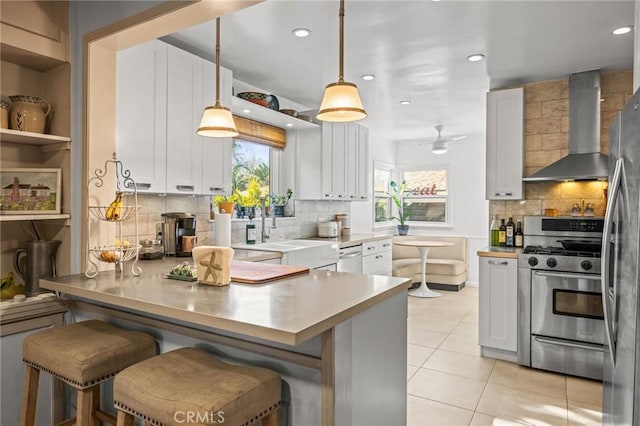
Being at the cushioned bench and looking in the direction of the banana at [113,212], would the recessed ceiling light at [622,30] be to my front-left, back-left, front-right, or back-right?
front-left

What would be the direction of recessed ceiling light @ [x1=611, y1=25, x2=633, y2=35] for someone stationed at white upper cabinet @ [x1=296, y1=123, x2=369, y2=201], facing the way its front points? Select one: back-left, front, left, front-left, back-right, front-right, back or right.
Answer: front

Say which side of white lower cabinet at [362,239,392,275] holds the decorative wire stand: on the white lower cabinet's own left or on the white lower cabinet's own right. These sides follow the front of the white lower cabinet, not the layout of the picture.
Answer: on the white lower cabinet's own right

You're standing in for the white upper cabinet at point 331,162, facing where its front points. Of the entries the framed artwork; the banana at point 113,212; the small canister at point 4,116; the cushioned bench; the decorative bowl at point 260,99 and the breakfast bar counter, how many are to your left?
1

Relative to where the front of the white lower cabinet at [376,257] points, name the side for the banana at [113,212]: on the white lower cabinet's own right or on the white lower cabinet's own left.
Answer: on the white lower cabinet's own right

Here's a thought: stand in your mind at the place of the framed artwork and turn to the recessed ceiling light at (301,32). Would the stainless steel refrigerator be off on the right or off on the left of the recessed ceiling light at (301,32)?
right

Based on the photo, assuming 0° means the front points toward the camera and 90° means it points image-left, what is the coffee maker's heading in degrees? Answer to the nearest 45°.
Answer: approximately 315°

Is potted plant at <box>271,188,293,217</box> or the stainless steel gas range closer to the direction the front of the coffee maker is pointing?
the stainless steel gas range

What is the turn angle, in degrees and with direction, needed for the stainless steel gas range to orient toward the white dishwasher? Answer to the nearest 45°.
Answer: approximately 45° to its right

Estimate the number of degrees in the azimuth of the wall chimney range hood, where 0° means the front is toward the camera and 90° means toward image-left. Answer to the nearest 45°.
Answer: approximately 45°

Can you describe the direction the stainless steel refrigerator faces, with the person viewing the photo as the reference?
facing to the left of the viewer

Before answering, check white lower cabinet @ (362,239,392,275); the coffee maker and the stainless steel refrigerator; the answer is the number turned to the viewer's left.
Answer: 1

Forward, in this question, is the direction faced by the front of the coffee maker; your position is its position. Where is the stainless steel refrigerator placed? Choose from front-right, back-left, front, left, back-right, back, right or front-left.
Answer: front

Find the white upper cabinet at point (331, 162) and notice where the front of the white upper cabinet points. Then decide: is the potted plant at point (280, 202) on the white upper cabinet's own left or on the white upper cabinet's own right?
on the white upper cabinet's own right

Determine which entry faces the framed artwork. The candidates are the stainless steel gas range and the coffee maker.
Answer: the stainless steel gas range

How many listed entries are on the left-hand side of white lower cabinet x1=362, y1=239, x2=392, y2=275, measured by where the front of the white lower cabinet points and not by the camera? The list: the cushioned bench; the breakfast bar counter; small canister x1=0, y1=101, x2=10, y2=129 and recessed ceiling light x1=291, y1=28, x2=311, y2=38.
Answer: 1

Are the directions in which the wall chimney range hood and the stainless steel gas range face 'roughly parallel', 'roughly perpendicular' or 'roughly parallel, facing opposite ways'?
roughly parallel
